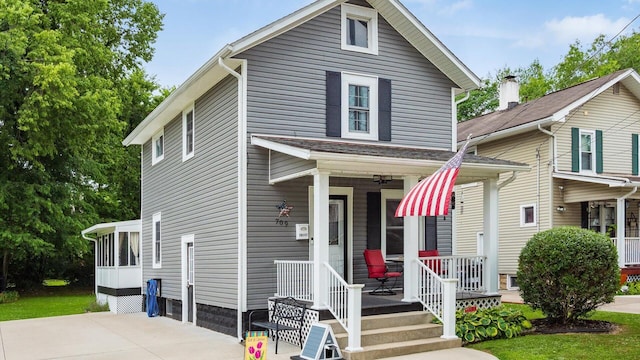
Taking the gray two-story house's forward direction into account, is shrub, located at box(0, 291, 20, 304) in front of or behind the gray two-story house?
behind

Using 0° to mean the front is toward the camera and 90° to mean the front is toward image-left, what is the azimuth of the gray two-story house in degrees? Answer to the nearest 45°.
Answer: approximately 315°

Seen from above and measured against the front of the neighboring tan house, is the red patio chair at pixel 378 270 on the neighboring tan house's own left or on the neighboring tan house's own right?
on the neighboring tan house's own right

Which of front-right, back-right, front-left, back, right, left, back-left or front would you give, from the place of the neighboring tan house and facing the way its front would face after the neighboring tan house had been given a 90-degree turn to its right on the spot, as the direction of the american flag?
front-left

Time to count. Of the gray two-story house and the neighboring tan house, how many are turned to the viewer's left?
0

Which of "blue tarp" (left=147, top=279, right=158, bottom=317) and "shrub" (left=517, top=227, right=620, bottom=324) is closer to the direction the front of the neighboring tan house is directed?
the shrub

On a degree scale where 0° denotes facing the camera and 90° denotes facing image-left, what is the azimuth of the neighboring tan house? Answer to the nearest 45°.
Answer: approximately 315°

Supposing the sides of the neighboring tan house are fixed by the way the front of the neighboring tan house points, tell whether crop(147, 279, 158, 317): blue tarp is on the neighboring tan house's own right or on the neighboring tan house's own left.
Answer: on the neighboring tan house's own right

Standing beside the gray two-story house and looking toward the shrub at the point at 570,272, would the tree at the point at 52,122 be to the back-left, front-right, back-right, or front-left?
back-left

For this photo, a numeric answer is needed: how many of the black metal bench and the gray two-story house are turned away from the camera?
0

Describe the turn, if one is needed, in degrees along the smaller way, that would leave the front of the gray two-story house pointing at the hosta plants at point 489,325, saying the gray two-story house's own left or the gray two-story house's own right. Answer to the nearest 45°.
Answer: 0° — it already faces it

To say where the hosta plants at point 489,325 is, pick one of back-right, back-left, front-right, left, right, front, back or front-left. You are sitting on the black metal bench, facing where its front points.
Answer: back-left

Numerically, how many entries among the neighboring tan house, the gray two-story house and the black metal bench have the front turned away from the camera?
0

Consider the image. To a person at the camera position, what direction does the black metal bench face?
facing the viewer and to the left of the viewer
